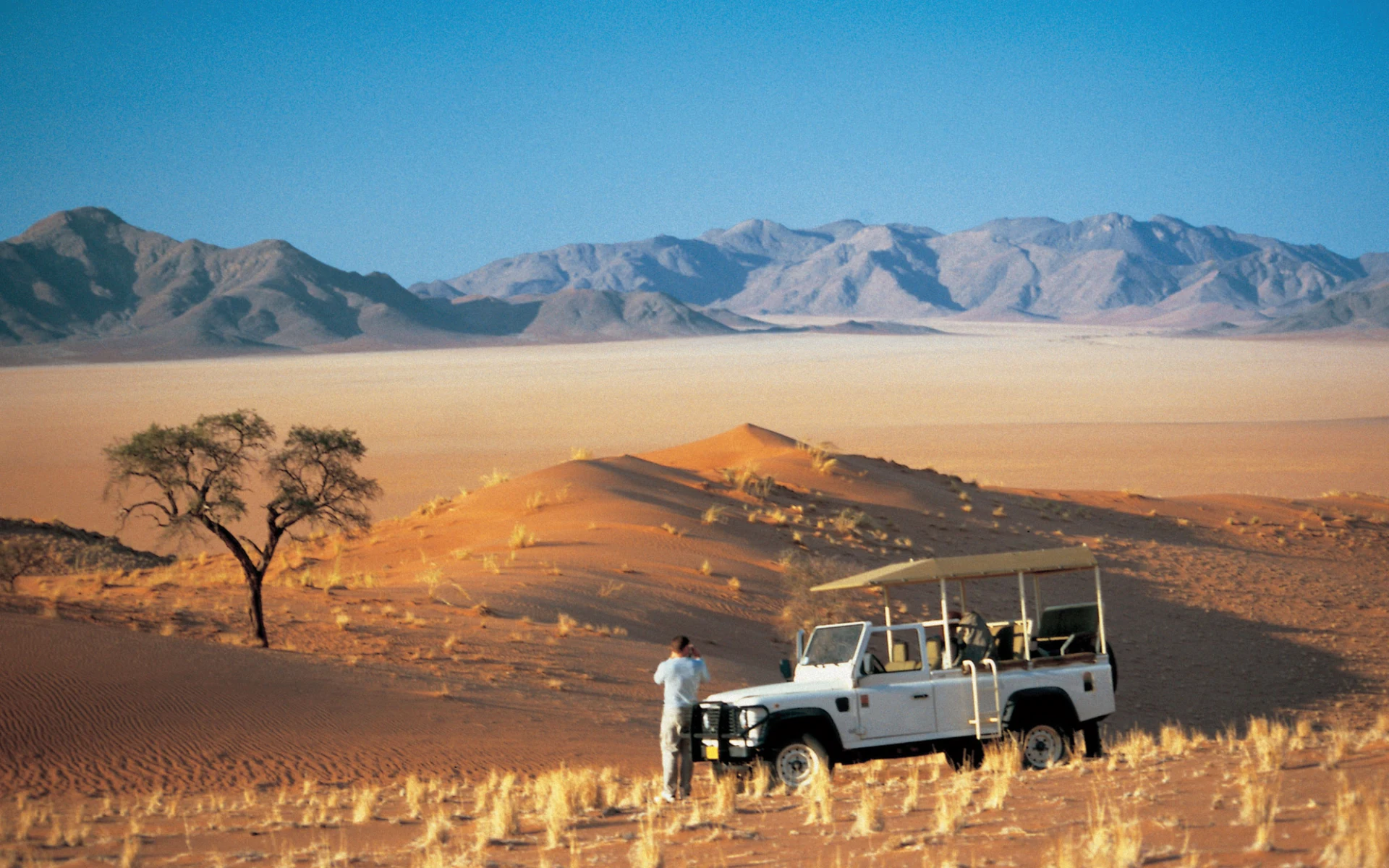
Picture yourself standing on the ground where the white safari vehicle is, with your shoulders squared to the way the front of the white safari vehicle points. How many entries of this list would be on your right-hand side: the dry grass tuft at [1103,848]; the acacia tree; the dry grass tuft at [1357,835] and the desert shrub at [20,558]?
2

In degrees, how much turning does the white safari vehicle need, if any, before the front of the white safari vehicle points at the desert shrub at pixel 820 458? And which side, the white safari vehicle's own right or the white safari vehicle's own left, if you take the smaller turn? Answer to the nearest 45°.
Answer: approximately 135° to the white safari vehicle's own right

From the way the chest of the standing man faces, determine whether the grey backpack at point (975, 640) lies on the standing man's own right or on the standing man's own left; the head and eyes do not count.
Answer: on the standing man's own right

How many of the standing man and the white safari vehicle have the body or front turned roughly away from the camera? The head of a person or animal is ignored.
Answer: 1

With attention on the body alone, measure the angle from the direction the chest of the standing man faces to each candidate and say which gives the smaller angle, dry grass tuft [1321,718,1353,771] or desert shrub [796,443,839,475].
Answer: the desert shrub

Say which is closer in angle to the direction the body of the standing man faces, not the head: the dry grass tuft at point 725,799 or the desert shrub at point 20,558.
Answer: the desert shrub

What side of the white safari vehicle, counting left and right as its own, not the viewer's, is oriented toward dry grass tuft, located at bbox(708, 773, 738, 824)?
front

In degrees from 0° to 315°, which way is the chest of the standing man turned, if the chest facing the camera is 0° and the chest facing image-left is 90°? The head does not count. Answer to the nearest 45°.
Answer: approximately 180°

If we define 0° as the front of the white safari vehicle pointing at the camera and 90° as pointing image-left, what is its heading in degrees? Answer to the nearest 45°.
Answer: approximately 45°

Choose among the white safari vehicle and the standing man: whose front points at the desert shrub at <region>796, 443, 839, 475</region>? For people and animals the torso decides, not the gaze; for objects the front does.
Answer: the standing man

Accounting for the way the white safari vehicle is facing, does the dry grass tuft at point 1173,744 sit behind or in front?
behind

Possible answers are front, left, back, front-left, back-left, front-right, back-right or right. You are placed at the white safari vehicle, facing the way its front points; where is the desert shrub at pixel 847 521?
back-right

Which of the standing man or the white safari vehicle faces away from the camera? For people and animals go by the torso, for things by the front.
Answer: the standing man
